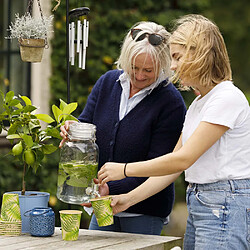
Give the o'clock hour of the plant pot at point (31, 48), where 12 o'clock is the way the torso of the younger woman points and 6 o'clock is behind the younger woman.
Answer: The plant pot is roughly at 1 o'clock from the younger woman.

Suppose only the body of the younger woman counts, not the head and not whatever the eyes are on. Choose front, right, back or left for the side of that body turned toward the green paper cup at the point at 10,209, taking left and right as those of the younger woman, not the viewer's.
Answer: front

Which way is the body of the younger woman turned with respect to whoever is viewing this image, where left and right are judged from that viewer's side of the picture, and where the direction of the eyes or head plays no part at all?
facing to the left of the viewer

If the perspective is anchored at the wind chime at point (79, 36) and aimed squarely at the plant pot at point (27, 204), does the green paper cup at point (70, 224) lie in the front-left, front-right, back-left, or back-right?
front-left

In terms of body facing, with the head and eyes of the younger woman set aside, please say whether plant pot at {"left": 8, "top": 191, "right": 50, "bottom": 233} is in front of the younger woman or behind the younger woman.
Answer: in front

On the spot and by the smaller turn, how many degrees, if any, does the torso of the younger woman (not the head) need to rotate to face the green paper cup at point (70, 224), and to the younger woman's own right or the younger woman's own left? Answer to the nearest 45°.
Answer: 0° — they already face it

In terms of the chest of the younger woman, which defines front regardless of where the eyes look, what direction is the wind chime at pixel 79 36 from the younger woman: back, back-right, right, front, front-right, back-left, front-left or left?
front-right

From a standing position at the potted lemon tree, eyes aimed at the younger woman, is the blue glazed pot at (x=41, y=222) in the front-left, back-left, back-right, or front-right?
front-right

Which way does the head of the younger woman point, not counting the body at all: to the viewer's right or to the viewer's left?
to the viewer's left
